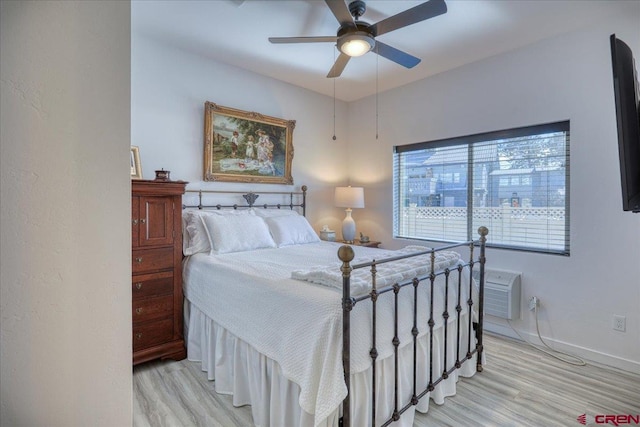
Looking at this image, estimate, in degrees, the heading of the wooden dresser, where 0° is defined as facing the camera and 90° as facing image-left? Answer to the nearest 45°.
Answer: approximately 315°

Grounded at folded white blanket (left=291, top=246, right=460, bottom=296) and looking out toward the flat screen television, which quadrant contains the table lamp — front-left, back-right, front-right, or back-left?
back-left

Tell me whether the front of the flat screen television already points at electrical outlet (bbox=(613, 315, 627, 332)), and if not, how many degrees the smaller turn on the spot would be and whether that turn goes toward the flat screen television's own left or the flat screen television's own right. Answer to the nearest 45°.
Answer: approximately 90° to the flat screen television's own right

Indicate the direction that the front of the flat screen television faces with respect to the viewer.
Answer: facing to the left of the viewer

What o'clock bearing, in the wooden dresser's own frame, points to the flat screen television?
The flat screen television is roughly at 12 o'clock from the wooden dresser.

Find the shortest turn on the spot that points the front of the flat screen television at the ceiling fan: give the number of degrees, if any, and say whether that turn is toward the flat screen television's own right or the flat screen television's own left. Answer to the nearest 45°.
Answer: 0° — it already faces it

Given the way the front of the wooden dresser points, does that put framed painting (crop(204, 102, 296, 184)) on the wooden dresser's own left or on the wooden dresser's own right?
on the wooden dresser's own left

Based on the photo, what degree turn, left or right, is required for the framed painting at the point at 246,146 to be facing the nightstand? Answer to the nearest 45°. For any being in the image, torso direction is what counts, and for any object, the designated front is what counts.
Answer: approximately 45° to its left
